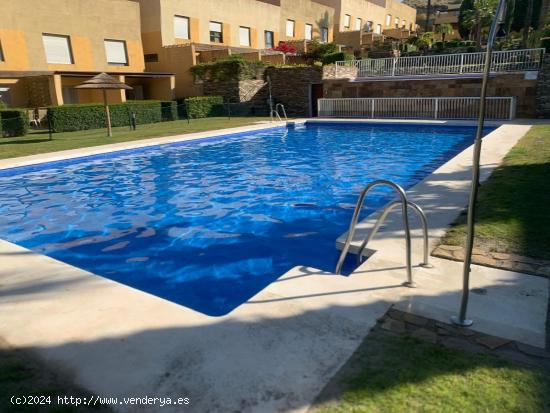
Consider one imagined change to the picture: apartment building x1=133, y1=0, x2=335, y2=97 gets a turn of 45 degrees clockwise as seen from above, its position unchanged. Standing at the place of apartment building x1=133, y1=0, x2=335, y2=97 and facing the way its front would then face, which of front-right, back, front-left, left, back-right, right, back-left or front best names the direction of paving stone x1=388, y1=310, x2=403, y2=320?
front

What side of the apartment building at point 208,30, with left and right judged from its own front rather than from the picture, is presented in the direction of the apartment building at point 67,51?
right

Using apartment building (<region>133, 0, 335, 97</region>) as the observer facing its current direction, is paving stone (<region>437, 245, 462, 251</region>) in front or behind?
in front

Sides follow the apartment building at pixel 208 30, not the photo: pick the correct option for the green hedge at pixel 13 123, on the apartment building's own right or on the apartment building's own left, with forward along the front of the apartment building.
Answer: on the apartment building's own right

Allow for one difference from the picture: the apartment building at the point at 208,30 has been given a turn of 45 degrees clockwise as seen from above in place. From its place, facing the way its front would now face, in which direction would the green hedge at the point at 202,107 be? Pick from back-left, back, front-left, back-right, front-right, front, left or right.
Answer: front

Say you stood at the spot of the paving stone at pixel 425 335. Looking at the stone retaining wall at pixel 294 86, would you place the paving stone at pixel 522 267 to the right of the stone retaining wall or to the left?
right

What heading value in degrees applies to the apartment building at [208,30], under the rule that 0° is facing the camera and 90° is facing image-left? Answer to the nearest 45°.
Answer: approximately 315°

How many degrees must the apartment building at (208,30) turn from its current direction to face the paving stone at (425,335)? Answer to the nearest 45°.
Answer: approximately 45° to its right

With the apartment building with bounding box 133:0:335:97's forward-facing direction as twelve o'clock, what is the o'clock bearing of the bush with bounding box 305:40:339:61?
The bush is roughly at 10 o'clock from the apartment building.
